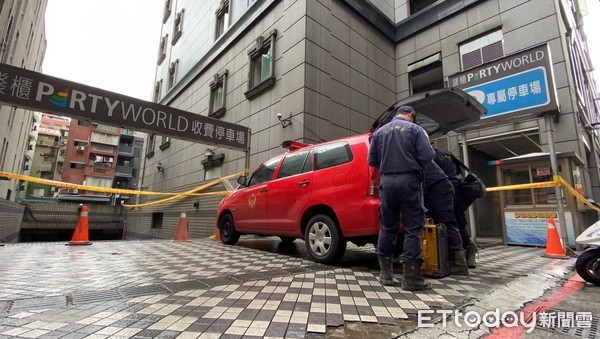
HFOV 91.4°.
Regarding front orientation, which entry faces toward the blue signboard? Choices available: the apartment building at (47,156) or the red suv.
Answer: the apartment building

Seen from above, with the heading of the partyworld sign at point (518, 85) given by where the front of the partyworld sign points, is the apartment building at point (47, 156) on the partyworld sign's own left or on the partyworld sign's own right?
on the partyworld sign's own right

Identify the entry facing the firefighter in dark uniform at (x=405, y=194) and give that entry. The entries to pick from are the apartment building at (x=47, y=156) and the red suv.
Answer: the apartment building

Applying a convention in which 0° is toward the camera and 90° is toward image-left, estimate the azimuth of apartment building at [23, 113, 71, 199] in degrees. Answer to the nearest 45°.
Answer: approximately 0°

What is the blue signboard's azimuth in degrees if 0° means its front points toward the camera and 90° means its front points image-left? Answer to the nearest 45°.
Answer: approximately 45°

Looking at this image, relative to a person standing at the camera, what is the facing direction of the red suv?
facing away from the viewer and to the left of the viewer

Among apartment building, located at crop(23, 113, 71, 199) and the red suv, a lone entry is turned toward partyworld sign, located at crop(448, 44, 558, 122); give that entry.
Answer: the apartment building

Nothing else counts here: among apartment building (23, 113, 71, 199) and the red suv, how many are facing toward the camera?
1

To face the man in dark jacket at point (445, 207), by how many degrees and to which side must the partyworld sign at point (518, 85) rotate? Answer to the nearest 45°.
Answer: approximately 45° to its left
